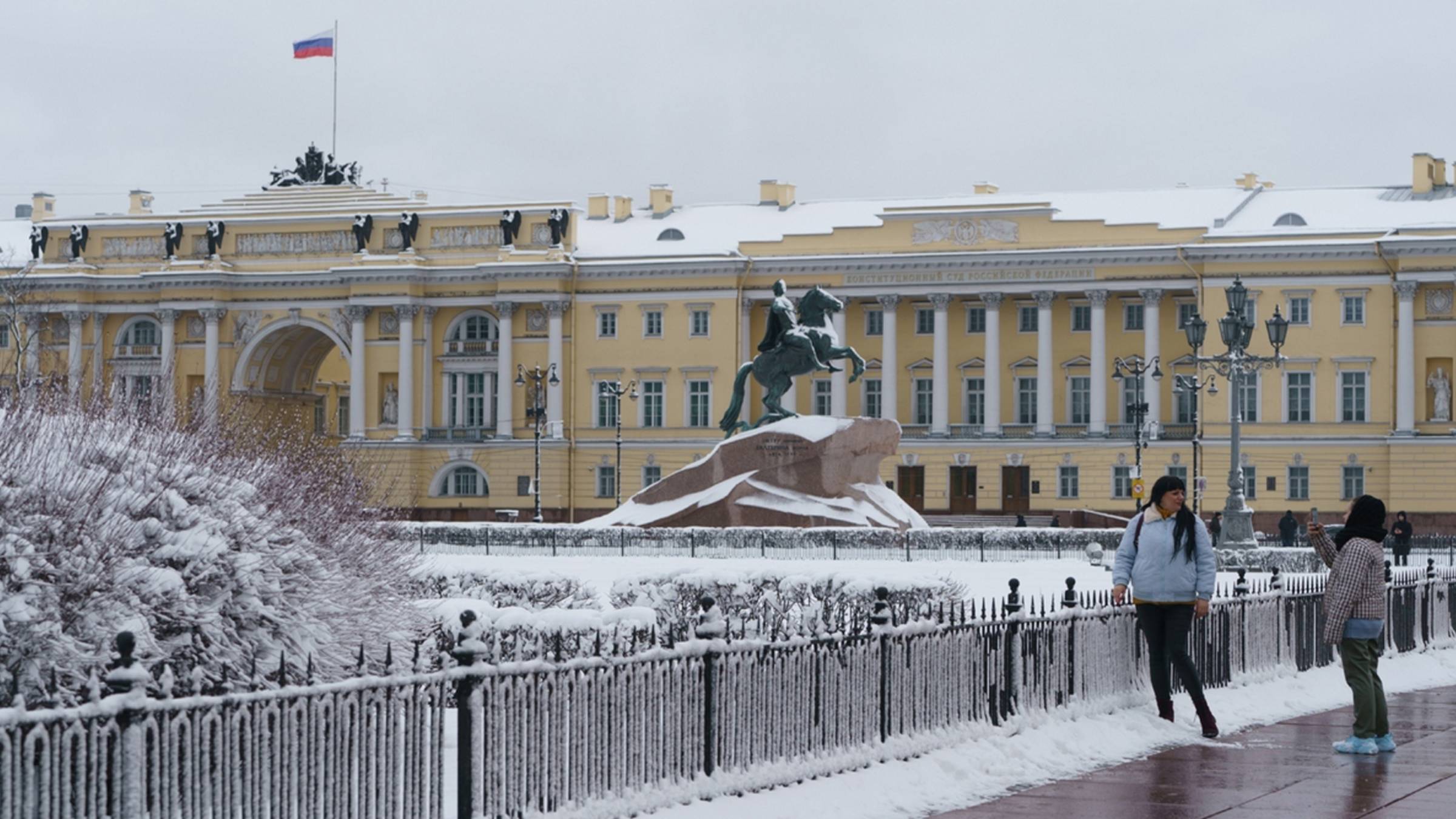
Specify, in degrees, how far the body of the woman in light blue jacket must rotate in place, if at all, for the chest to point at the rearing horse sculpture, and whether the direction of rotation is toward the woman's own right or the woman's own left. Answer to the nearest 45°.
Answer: approximately 180°

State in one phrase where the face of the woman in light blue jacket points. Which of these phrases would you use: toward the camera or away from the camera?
toward the camera

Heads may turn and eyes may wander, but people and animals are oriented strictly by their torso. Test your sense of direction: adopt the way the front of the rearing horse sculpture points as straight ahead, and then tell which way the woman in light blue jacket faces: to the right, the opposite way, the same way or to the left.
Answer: to the right

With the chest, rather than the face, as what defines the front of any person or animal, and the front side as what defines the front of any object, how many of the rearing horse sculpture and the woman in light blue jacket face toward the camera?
1

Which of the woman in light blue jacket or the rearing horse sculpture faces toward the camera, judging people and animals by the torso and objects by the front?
the woman in light blue jacket

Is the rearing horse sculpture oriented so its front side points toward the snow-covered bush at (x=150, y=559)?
no

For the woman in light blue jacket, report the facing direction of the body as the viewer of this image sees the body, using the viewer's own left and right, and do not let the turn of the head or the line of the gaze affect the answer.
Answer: facing the viewer

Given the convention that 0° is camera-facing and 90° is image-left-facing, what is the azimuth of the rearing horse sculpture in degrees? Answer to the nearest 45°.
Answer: approximately 270°

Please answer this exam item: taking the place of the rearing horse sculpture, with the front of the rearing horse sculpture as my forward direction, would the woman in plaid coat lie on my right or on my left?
on my right

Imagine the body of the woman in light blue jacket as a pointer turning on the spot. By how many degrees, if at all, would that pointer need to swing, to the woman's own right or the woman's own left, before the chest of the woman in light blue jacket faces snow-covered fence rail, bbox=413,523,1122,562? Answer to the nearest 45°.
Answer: approximately 180°

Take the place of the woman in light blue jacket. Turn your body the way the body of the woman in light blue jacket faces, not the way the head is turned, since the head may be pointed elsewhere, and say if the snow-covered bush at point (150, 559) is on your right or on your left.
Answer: on your right

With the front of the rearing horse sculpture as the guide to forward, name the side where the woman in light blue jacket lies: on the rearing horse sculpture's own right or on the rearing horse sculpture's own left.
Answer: on the rearing horse sculpture's own right
